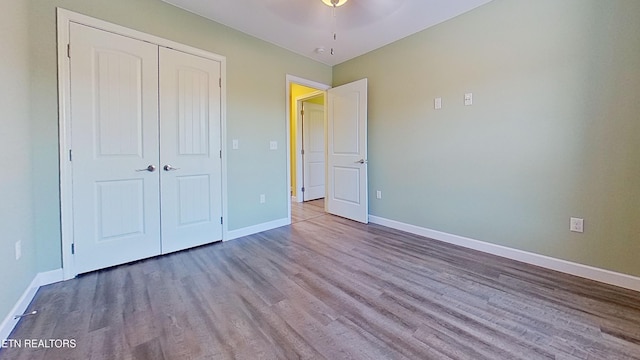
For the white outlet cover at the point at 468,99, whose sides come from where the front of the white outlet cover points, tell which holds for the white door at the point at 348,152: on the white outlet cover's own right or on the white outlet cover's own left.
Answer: on the white outlet cover's own right

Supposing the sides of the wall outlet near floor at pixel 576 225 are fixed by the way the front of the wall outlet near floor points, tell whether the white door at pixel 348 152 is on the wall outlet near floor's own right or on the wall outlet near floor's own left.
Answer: on the wall outlet near floor's own right

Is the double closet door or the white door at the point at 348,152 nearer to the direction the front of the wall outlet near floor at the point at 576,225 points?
the double closet door

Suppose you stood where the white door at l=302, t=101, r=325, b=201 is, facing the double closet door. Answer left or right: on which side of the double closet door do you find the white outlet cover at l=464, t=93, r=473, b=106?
left

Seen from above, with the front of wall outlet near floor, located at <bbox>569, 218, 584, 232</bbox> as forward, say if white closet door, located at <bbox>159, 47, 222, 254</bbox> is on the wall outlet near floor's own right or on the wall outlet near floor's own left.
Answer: on the wall outlet near floor's own right
